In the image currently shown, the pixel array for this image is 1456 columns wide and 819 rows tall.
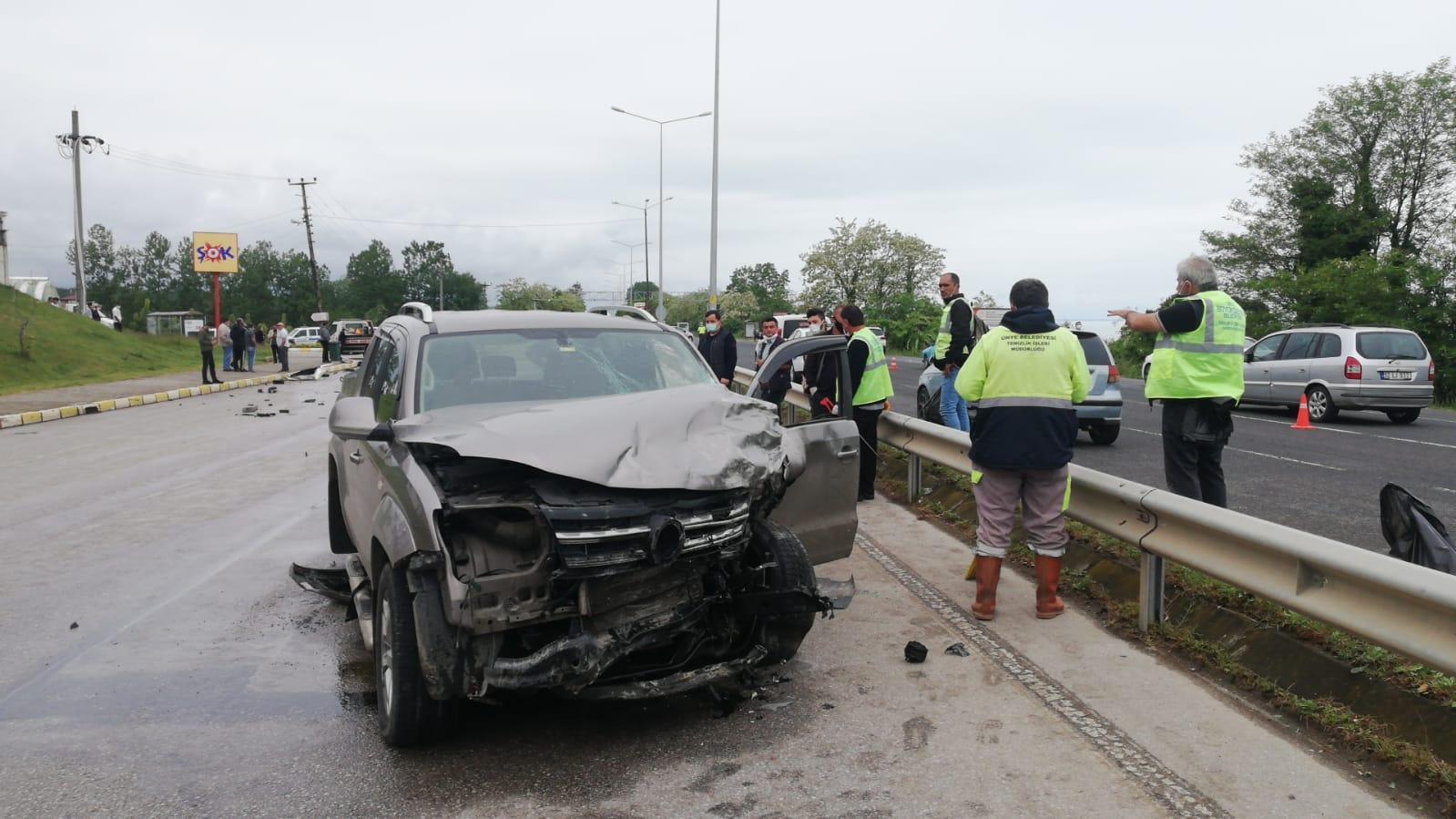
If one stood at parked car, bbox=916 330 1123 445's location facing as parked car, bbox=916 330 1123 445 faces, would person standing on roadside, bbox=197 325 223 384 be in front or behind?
in front

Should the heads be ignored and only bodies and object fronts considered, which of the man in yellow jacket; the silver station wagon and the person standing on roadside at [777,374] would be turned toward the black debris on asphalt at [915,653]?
the person standing on roadside

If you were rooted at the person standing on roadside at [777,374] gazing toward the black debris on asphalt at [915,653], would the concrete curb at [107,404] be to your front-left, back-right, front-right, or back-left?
back-right

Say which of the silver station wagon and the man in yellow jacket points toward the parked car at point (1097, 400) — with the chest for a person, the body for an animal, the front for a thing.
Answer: the man in yellow jacket

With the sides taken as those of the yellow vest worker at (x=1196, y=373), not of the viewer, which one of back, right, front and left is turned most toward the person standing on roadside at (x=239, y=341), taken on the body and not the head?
front

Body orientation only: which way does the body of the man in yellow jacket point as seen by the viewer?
away from the camera

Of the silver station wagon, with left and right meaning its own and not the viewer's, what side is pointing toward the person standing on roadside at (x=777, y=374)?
left

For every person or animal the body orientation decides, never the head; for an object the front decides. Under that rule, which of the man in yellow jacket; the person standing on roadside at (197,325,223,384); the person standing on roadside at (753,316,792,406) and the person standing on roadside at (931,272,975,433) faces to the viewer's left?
the person standing on roadside at (931,272,975,433)
